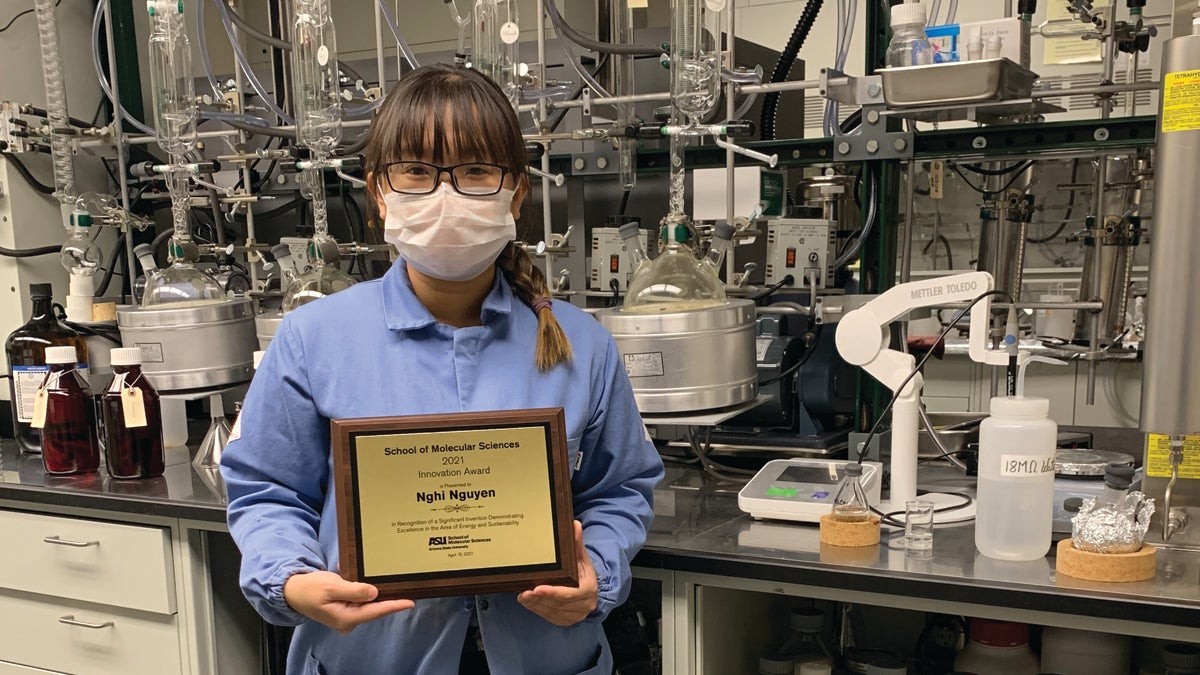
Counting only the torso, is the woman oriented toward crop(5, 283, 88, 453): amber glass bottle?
no

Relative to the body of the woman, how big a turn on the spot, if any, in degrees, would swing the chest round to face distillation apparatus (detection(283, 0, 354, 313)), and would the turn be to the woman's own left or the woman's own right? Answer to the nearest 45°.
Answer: approximately 180°

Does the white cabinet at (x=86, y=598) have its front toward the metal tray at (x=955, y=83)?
no

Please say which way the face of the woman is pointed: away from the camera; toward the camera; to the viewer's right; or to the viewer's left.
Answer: toward the camera

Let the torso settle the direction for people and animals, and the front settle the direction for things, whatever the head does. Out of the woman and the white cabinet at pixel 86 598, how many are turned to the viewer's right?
0

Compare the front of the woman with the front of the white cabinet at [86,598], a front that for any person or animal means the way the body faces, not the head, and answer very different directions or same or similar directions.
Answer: same or similar directions

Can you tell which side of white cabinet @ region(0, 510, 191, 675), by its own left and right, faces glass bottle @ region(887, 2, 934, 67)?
left

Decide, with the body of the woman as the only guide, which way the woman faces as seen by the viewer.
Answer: toward the camera

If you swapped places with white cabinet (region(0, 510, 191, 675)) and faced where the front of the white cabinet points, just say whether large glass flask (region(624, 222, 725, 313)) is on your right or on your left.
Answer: on your left

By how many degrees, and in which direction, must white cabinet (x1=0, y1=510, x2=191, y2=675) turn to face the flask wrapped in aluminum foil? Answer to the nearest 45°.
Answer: approximately 90° to its left

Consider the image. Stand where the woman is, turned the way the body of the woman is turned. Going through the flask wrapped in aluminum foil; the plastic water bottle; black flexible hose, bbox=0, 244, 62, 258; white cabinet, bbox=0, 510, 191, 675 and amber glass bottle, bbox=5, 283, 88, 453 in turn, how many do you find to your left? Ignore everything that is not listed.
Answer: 2

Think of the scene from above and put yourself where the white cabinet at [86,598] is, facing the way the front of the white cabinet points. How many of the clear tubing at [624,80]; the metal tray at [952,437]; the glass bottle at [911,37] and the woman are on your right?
0

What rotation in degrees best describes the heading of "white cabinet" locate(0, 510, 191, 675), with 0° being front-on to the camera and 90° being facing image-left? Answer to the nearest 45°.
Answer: approximately 45°

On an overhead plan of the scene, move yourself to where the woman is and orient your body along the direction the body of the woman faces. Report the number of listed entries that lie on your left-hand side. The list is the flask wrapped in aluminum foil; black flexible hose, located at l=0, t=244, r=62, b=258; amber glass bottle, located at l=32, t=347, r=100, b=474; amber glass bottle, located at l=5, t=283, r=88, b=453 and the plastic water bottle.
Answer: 2

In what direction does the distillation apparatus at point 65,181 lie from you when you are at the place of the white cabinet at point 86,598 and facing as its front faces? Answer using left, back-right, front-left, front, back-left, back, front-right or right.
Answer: back-right
